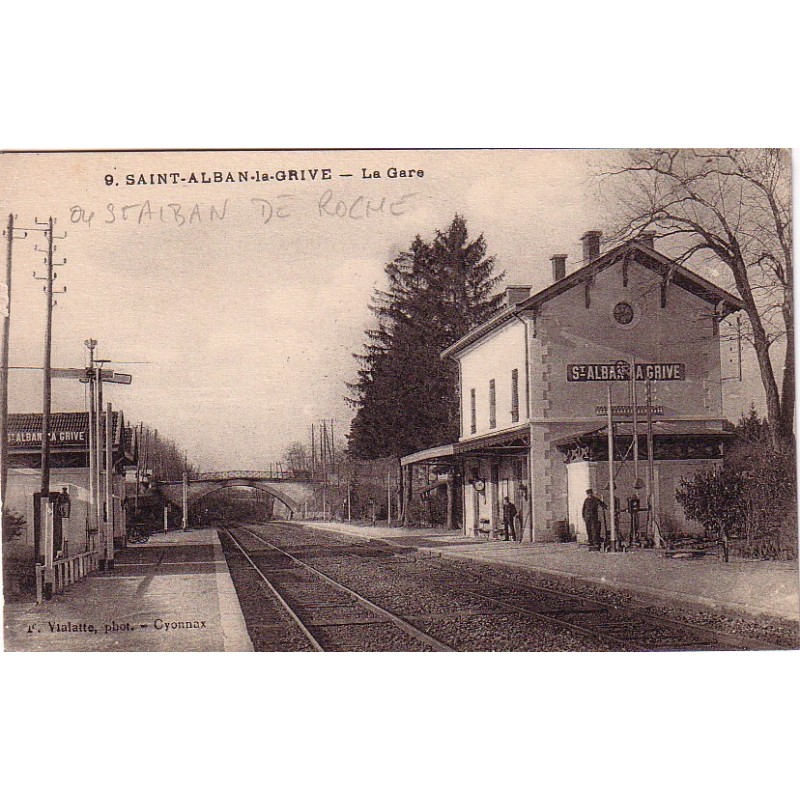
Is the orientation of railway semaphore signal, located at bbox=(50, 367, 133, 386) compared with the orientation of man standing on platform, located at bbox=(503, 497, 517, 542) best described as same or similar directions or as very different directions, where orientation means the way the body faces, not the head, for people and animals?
same or similar directions

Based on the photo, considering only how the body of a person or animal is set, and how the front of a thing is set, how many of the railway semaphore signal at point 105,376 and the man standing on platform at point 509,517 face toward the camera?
2

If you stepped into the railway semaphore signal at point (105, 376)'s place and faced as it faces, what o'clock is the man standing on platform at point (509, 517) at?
The man standing on platform is roughly at 9 o'clock from the railway semaphore signal.

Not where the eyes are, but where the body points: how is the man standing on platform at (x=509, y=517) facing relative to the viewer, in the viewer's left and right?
facing the viewer

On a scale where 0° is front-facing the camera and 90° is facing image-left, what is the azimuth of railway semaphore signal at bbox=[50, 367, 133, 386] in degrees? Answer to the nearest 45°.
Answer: approximately 0°

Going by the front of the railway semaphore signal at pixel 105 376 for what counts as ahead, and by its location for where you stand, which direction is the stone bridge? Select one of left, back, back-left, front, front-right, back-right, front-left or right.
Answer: back-left

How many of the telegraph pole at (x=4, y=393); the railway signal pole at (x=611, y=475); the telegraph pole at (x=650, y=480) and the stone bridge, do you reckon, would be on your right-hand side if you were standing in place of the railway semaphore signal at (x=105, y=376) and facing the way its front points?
1

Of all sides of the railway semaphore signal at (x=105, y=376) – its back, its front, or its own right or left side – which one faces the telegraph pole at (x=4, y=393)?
right

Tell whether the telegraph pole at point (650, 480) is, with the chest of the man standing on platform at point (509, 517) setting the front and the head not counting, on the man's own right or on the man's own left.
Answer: on the man's own left
